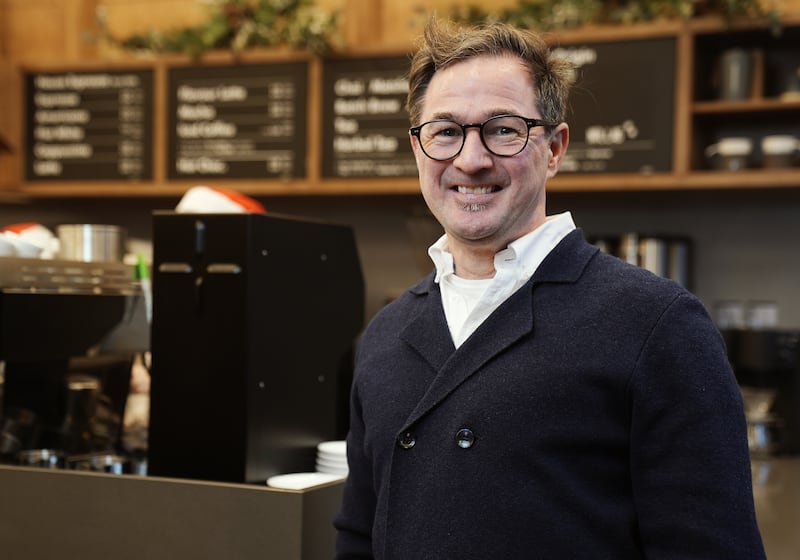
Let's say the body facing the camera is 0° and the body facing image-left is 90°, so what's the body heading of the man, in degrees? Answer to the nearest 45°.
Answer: approximately 45°

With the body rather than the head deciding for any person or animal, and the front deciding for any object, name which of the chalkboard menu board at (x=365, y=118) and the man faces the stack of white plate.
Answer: the chalkboard menu board

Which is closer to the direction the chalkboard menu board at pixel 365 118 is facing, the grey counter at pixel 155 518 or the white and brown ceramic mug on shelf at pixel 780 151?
the grey counter

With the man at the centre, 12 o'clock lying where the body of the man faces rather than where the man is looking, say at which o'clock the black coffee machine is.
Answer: The black coffee machine is roughly at 3 o'clock from the man.

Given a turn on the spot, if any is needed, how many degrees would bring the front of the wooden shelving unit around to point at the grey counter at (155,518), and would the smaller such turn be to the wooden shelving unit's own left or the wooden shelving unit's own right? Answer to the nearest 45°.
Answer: approximately 45° to the wooden shelving unit's own right

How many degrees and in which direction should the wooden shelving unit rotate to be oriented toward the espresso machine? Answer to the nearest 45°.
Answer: approximately 45° to its right

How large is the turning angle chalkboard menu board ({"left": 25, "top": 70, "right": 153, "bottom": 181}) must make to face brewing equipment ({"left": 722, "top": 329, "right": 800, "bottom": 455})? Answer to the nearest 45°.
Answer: approximately 45° to its left

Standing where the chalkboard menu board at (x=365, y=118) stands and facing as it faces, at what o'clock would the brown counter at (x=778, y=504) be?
The brown counter is roughly at 11 o'clock from the chalkboard menu board.

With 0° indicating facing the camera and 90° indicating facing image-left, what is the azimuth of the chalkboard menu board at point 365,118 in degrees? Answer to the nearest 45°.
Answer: approximately 0°

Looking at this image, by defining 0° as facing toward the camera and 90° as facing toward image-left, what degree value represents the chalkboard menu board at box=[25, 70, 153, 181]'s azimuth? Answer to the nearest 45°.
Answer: approximately 0°
